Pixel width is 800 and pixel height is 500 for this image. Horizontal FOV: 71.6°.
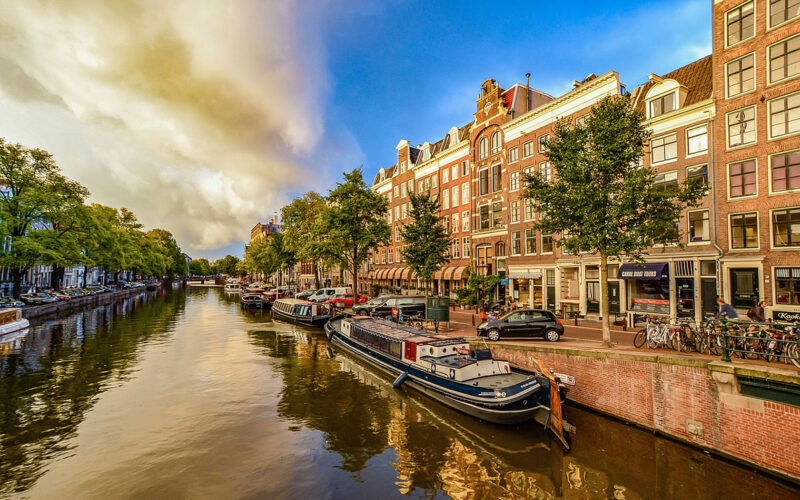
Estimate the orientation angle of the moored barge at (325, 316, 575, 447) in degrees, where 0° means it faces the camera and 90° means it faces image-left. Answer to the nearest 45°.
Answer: approximately 135°

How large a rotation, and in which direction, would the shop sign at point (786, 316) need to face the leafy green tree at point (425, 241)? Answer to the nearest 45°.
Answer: approximately 45° to its right

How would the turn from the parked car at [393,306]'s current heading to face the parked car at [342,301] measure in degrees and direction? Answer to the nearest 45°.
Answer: approximately 45° to its right

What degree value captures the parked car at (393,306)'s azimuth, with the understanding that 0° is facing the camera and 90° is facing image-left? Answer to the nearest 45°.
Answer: approximately 90°

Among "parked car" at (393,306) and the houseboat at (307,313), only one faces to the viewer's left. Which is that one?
the parked car

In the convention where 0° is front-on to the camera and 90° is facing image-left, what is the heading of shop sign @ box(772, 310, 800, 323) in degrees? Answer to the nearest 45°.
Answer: approximately 45°

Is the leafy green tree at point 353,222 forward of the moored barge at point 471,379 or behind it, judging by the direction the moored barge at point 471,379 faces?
forward
